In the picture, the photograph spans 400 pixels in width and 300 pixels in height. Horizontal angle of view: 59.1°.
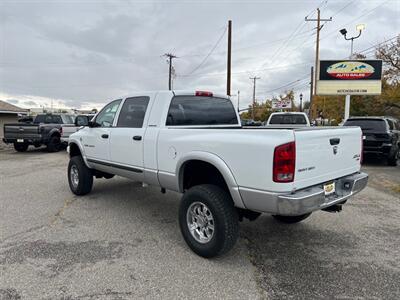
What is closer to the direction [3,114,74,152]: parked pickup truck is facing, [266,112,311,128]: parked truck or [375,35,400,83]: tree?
the tree

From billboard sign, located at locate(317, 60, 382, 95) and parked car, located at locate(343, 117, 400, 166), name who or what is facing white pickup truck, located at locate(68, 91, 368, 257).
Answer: the billboard sign

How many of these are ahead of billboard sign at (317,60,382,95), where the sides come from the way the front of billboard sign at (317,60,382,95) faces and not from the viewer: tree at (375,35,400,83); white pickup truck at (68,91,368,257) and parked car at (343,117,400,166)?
2

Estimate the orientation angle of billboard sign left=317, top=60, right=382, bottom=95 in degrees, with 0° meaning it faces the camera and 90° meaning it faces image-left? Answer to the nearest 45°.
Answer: approximately 0°

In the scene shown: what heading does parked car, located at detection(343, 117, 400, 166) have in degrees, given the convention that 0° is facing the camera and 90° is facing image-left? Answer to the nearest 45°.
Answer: approximately 225°

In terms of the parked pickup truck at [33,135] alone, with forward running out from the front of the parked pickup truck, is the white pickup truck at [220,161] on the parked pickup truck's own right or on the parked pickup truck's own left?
on the parked pickup truck's own right

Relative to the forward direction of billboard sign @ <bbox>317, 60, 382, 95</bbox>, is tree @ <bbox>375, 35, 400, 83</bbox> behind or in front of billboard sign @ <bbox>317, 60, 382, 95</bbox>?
behind

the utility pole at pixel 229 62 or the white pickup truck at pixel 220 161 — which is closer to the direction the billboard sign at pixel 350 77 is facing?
the white pickup truck

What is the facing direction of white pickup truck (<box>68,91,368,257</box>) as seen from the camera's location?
facing away from the viewer and to the left of the viewer
